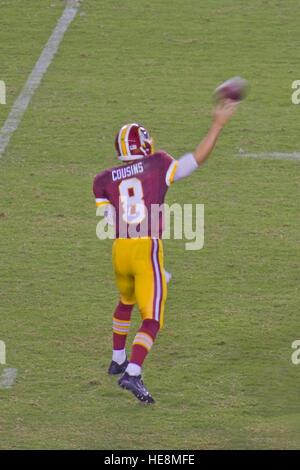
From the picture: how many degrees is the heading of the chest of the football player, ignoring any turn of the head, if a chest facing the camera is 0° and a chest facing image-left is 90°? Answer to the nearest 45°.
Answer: approximately 225°

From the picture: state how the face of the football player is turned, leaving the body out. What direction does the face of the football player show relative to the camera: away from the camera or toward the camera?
away from the camera
